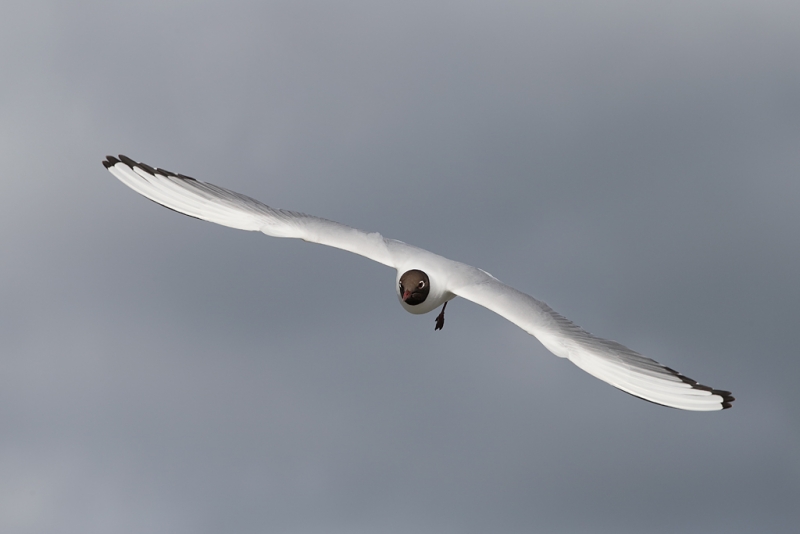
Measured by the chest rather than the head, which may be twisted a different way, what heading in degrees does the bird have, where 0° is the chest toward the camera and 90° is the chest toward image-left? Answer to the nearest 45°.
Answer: approximately 0°
